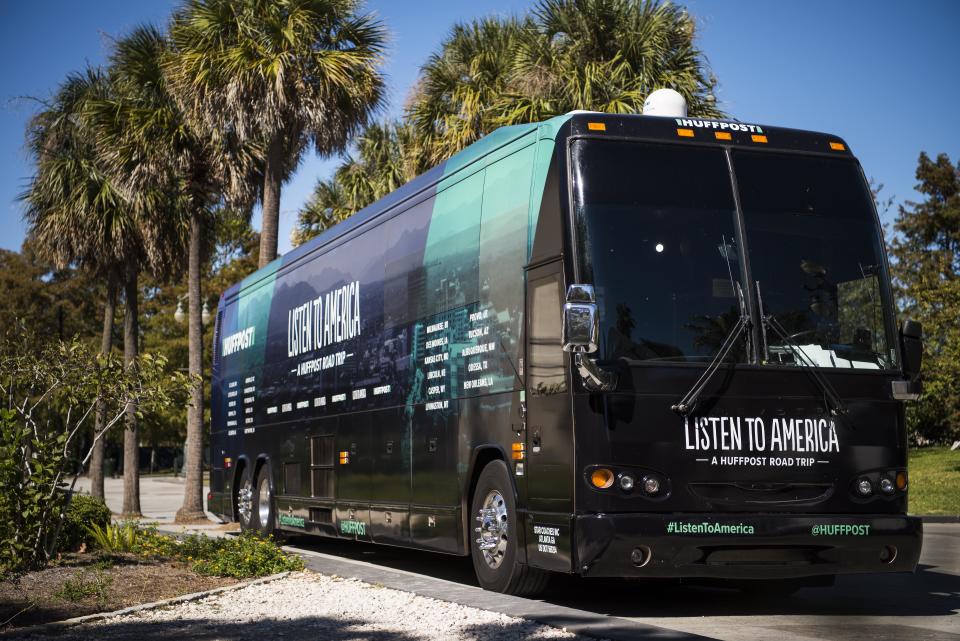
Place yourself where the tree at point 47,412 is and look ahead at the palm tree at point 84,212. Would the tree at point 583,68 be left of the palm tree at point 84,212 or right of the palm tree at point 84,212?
right

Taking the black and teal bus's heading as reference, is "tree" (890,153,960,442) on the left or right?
on its left

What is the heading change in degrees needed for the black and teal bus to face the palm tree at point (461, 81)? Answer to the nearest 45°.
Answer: approximately 135° to its left

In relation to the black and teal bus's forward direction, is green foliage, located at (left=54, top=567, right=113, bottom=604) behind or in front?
in front

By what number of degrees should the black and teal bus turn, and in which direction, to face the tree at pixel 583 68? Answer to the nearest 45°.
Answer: approximately 135° to its left

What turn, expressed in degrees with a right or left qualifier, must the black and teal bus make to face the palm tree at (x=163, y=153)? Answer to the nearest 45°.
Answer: approximately 180°

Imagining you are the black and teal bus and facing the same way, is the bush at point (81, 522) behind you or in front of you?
behind

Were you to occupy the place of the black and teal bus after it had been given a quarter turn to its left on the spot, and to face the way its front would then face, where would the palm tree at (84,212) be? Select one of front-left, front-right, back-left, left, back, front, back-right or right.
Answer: left

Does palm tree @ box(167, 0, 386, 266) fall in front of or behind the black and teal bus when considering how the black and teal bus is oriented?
behind

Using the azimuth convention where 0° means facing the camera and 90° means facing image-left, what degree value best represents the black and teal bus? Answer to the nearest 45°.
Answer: approximately 315°
